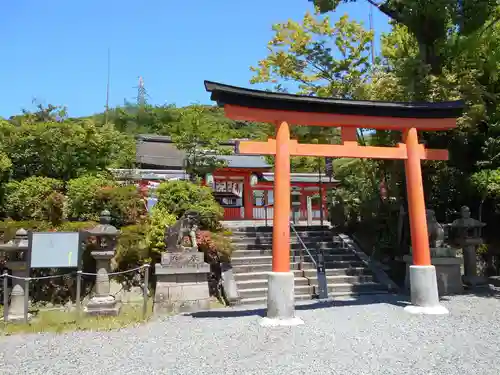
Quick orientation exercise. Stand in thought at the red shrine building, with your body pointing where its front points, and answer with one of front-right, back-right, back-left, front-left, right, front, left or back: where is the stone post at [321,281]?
front

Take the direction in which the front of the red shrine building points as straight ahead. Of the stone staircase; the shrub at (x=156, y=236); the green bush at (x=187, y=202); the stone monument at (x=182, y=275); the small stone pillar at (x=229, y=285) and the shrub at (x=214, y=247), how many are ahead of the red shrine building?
6

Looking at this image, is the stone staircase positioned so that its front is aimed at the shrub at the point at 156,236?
no

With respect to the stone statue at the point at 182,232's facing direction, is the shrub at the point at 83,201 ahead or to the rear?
to the rear

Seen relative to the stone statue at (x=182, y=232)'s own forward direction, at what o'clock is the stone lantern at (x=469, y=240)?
The stone lantern is roughly at 12 o'clock from the stone statue.

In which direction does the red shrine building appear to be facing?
toward the camera

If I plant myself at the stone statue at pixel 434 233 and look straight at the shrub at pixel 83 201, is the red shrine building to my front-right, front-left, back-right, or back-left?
front-right

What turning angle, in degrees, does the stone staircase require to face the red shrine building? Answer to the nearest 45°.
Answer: approximately 180°

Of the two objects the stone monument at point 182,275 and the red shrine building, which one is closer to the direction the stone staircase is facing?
the stone monument

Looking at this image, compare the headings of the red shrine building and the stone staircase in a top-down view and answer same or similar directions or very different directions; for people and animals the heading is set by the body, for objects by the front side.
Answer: same or similar directions

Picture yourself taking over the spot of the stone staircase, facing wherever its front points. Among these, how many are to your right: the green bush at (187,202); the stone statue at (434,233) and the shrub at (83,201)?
2

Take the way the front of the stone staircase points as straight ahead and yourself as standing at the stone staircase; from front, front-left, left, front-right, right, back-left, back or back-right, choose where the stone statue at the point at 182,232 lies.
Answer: front-right

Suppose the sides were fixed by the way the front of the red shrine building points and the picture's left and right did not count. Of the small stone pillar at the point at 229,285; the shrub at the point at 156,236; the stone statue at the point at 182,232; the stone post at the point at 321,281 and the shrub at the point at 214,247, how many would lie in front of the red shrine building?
5

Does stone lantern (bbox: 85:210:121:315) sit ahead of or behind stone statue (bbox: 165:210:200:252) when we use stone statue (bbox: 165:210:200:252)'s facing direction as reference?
behind

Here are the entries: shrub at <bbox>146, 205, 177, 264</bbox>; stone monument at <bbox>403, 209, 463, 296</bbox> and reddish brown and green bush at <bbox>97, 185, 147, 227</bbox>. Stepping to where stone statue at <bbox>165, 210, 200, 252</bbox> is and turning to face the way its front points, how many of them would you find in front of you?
1

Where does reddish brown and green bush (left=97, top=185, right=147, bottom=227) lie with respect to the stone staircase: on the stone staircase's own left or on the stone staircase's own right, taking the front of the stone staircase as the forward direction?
on the stone staircase's own right

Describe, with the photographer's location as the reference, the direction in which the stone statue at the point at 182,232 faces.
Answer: facing to the right of the viewer
